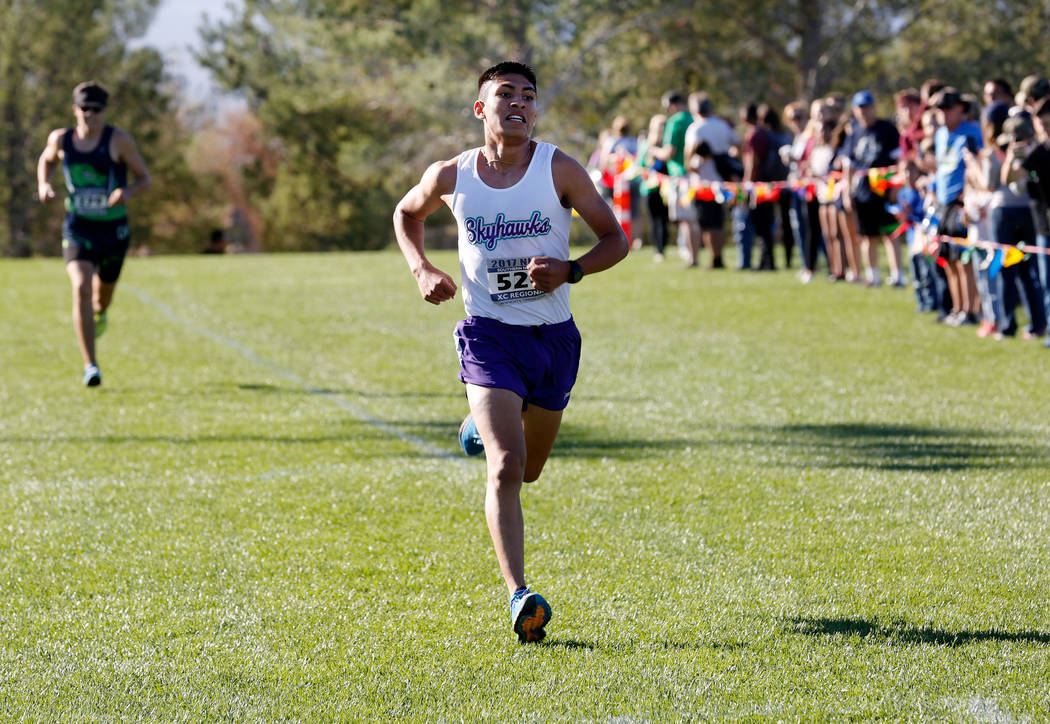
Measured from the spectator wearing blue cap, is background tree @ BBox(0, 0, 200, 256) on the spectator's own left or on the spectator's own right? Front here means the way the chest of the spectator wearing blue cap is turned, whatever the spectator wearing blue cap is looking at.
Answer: on the spectator's own right

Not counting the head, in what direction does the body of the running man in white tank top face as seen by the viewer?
toward the camera

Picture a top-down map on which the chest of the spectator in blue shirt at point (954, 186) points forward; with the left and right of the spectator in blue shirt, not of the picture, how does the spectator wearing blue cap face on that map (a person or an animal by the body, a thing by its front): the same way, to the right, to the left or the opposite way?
the same way

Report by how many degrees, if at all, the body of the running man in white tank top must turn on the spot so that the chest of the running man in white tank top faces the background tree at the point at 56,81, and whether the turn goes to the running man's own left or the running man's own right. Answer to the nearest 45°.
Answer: approximately 180°

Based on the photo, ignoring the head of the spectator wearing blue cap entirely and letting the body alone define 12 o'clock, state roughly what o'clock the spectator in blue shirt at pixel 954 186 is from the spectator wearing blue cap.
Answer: The spectator in blue shirt is roughly at 10 o'clock from the spectator wearing blue cap.

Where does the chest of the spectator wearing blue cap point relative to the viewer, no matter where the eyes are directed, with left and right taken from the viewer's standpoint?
facing the viewer and to the left of the viewer

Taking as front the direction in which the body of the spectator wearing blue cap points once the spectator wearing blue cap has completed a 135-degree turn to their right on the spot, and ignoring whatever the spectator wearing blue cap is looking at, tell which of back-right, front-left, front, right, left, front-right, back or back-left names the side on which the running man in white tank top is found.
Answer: back
